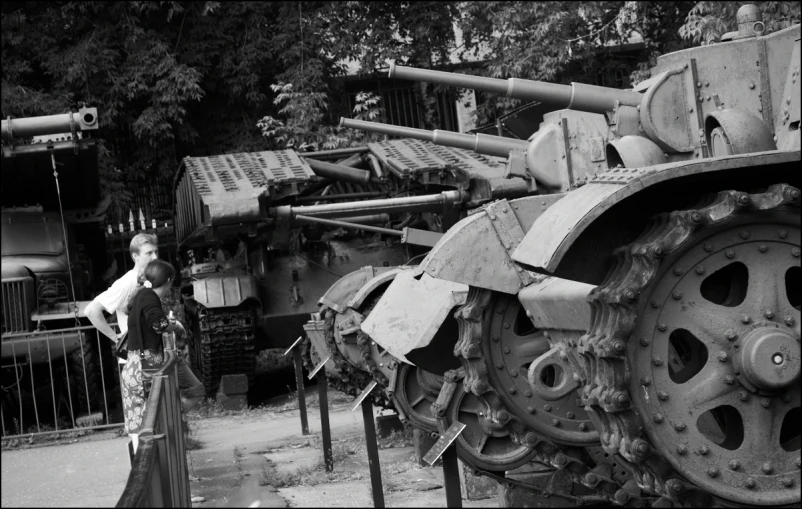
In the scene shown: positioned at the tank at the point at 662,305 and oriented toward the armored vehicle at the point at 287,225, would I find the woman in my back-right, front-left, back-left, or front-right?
front-left

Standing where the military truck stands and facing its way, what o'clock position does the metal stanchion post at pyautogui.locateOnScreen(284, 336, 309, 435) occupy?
The metal stanchion post is roughly at 10 o'clock from the military truck.

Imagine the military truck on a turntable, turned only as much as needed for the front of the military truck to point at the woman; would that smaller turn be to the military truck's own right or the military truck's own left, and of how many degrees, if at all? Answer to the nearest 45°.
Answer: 0° — it already faces them

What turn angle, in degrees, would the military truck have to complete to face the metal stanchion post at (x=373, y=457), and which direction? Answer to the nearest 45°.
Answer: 0° — it already faces it

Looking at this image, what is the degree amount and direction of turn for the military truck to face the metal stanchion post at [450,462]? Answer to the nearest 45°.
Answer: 0° — it already faces it

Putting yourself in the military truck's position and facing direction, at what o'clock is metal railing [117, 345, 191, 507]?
The metal railing is roughly at 12 o'clock from the military truck.

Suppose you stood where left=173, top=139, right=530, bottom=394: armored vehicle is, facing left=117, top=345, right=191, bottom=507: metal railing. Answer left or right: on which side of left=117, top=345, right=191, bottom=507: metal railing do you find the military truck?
right

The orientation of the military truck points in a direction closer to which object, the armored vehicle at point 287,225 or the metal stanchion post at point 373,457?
the metal stanchion post

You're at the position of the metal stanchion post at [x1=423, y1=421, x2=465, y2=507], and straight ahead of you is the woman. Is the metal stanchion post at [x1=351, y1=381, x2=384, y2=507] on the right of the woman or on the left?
right

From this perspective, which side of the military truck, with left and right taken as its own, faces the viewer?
front

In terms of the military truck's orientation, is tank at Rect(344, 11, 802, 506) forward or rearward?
forward

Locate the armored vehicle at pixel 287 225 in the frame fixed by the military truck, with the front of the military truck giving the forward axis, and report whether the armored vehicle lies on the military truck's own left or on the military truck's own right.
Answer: on the military truck's own left
